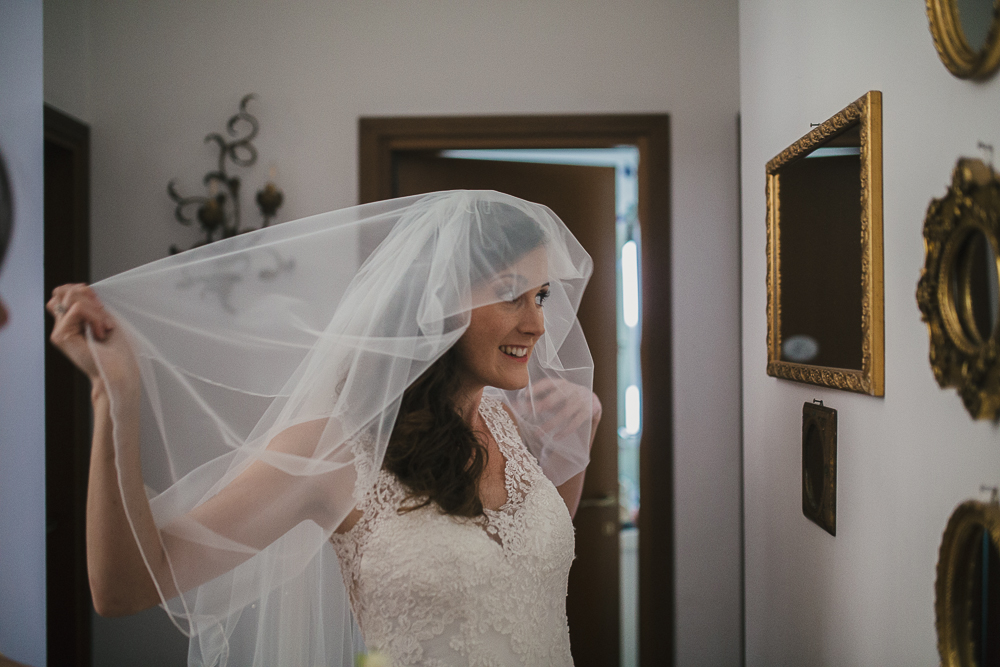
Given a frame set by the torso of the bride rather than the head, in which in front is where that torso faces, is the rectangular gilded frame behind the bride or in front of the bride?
in front

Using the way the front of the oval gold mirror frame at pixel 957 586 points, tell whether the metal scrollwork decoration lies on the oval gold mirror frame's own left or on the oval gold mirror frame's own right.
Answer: on the oval gold mirror frame's own right

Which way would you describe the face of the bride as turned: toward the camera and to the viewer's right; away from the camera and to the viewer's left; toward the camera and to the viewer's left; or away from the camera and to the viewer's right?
toward the camera and to the viewer's right

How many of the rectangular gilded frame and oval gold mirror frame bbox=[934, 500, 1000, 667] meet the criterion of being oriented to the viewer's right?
0

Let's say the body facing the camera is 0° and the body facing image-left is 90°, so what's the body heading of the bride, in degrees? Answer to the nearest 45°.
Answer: approximately 315°

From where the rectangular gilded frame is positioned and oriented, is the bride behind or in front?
in front

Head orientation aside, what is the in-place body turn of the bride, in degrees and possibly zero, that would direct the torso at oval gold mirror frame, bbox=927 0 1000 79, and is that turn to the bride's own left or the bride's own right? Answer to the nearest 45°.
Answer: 0° — they already face it

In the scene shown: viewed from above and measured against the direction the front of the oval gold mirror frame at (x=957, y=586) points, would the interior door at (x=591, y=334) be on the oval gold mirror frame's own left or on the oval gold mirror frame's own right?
on the oval gold mirror frame's own right

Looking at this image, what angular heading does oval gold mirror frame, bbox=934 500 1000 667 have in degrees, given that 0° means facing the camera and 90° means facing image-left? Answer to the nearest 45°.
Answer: approximately 45°
